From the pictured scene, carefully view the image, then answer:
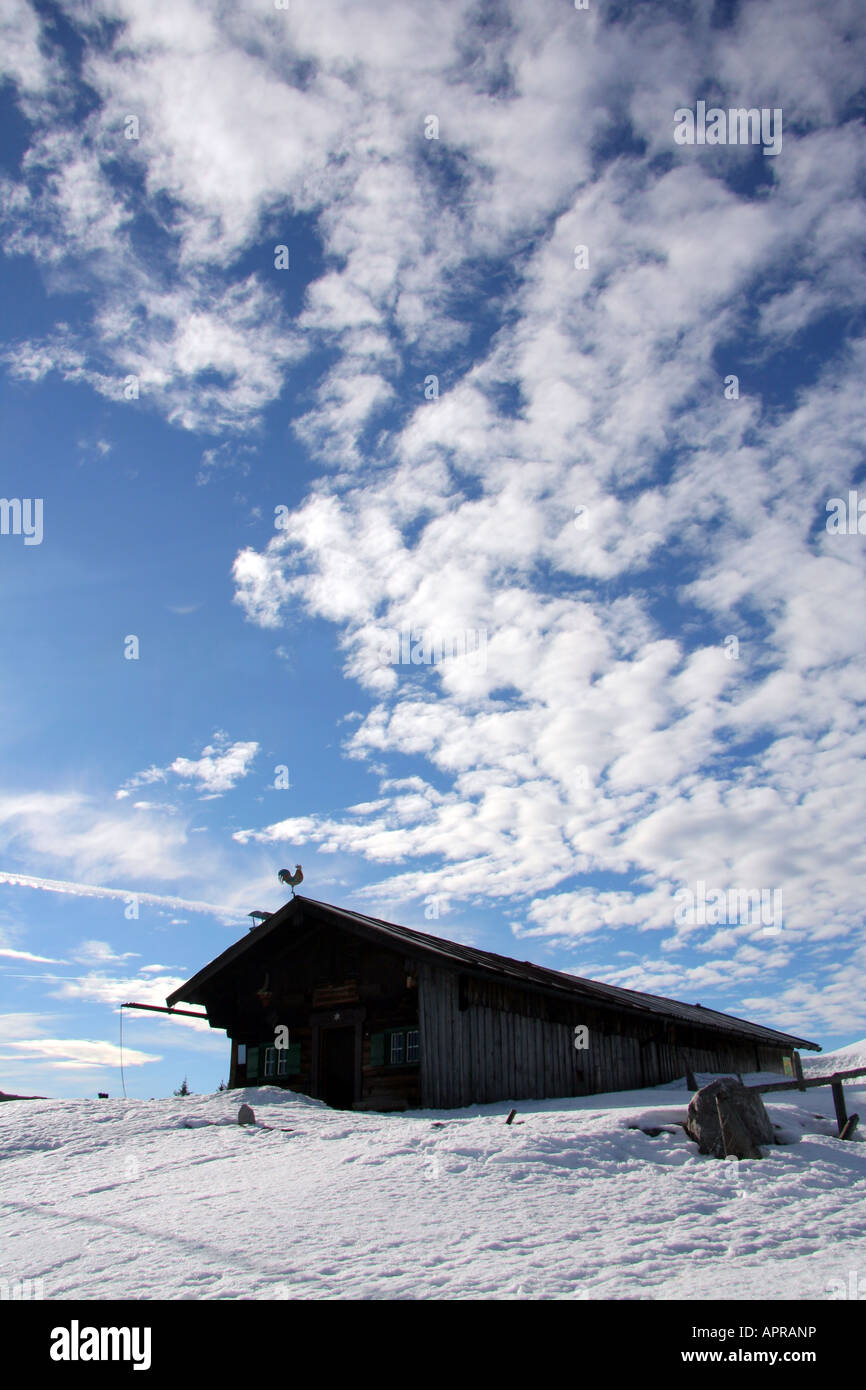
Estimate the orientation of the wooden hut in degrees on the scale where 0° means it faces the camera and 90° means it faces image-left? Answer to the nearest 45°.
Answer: approximately 45°

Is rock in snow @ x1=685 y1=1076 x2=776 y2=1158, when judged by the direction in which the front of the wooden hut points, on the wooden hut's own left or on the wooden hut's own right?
on the wooden hut's own left
